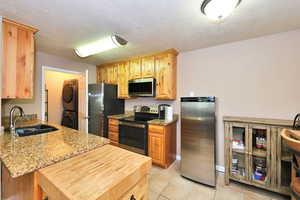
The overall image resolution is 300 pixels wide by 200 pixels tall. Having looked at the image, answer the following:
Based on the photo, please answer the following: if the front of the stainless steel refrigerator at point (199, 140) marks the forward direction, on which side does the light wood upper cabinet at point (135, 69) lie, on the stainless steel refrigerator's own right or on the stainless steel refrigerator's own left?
on the stainless steel refrigerator's own right

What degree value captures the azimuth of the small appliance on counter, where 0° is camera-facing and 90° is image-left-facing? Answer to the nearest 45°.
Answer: approximately 45°

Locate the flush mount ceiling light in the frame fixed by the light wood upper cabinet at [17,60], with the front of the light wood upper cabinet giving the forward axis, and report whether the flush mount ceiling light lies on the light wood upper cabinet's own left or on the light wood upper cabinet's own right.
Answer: on the light wood upper cabinet's own right

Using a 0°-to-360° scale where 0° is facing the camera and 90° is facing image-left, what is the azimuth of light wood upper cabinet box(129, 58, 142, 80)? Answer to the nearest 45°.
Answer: approximately 45°

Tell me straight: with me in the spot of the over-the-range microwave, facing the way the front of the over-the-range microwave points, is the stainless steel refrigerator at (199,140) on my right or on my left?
on my left

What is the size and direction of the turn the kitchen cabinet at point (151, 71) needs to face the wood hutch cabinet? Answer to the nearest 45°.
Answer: approximately 90° to its left

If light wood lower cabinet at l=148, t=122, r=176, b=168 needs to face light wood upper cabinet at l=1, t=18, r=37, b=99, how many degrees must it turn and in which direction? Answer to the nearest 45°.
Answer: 0° — it already faces it

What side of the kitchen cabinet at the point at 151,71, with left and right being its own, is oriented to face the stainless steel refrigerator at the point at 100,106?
right
